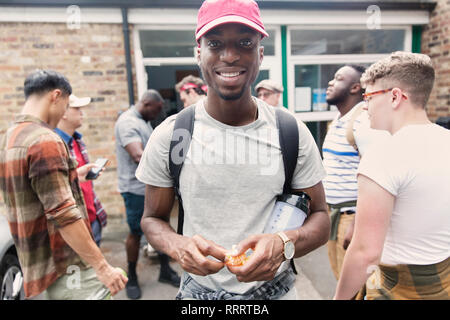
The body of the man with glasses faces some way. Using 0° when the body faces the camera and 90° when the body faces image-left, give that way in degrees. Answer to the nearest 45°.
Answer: approximately 135°

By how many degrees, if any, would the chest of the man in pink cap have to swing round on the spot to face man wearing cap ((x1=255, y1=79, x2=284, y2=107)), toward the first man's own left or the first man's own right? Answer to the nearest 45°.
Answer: approximately 180°

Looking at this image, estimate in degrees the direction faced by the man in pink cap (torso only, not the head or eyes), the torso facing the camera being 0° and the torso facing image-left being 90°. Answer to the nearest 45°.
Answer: approximately 0°

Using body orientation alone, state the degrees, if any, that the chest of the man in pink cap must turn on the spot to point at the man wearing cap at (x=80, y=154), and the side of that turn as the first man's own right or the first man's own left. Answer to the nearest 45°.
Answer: approximately 135° to the first man's own right

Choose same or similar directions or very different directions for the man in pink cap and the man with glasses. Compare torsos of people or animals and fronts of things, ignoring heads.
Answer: very different directions
